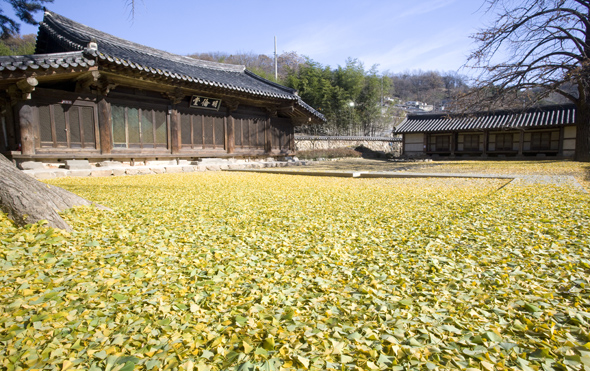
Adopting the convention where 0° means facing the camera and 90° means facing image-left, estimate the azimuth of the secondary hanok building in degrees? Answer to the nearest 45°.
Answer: approximately 45°

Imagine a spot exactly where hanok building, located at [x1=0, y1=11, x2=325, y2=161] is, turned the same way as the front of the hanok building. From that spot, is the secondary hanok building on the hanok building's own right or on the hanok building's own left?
on the hanok building's own left

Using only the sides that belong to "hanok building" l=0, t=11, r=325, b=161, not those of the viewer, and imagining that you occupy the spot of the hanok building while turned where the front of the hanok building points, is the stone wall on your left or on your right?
on your left

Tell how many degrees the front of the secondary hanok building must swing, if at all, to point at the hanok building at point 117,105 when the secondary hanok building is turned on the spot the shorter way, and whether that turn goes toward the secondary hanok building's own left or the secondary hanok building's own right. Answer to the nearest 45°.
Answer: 0° — it already faces it

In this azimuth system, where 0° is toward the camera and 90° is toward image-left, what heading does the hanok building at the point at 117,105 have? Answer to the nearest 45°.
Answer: approximately 315°
